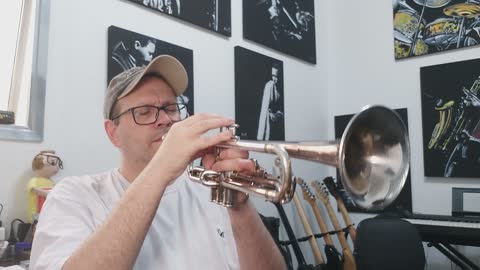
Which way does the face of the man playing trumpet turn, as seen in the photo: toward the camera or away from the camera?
toward the camera

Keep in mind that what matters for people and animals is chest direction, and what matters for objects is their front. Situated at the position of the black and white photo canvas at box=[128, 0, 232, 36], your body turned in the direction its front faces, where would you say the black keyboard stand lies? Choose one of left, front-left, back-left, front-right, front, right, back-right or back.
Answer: front-left

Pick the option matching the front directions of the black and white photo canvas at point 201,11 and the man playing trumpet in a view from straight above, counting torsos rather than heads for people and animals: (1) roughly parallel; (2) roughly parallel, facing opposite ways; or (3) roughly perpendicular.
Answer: roughly parallel

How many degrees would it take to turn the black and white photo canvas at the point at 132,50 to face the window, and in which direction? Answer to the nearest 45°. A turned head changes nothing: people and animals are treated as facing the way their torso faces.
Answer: approximately 135° to its right

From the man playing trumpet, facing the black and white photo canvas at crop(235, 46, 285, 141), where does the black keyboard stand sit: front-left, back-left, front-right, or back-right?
front-right

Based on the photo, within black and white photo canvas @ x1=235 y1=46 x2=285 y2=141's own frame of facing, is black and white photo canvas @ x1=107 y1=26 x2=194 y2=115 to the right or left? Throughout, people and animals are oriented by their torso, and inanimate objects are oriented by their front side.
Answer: on its right

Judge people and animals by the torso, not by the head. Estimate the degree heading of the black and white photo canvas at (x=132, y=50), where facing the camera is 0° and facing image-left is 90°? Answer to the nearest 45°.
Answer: approximately 315°

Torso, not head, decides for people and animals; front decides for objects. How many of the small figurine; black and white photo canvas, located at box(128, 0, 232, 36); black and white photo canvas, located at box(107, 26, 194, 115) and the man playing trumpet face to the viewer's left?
0
